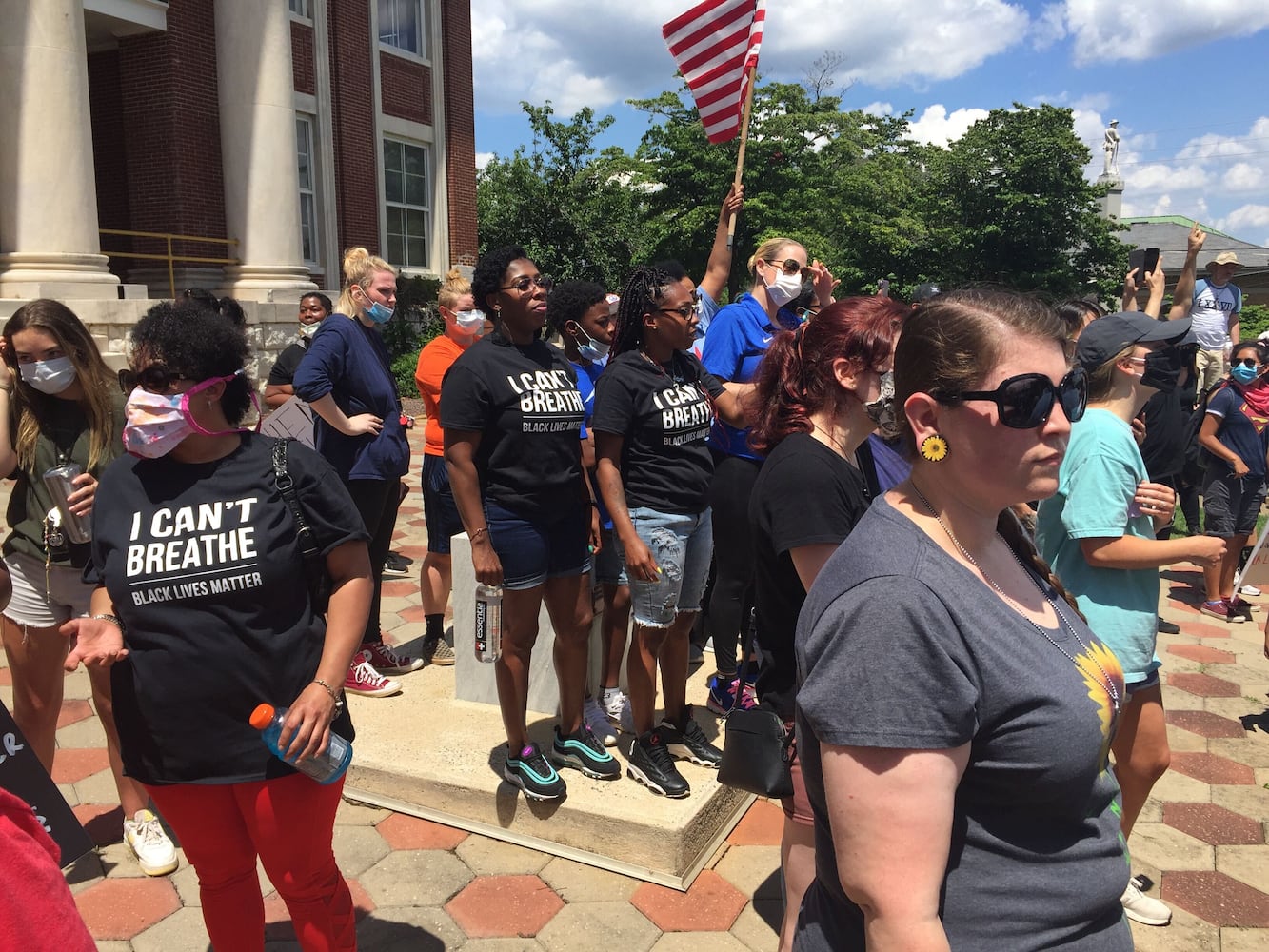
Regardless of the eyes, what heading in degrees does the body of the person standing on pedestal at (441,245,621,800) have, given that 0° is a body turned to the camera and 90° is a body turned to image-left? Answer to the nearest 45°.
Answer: approximately 315°

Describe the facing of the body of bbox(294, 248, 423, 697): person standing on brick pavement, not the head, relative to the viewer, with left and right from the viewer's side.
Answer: facing to the right of the viewer

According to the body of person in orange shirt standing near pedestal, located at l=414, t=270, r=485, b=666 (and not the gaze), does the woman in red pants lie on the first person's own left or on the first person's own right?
on the first person's own right

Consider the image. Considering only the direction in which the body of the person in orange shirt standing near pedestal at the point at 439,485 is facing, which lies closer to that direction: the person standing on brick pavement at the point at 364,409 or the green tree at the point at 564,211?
the person standing on brick pavement

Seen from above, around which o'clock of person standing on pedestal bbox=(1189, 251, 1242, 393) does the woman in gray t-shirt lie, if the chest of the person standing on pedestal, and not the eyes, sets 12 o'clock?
The woman in gray t-shirt is roughly at 12 o'clock from the person standing on pedestal.

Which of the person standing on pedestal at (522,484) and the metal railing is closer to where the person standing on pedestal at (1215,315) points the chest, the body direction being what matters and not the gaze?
the person standing on pedestal

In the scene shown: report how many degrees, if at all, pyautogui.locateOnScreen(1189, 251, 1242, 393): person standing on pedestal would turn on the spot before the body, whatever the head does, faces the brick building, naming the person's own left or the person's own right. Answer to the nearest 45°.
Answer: approximately 90° to the person's own right

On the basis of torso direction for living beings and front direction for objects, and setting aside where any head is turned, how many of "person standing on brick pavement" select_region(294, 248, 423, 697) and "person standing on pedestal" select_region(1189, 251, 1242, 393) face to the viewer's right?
1
